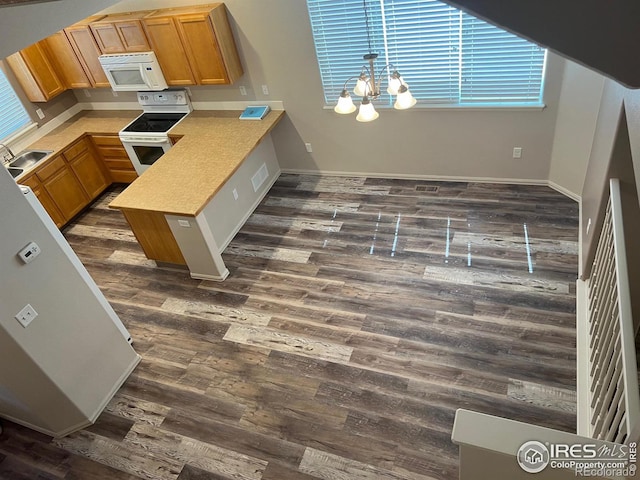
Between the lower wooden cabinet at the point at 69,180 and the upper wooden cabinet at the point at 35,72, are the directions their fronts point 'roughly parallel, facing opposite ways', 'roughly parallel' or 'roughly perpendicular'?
roughly parallel

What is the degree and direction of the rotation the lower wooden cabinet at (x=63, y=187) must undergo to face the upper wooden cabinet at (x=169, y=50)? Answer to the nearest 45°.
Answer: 0° — it already faces it

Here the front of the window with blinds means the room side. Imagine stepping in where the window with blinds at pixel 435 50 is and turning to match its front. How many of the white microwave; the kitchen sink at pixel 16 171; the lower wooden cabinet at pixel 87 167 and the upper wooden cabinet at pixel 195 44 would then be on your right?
4

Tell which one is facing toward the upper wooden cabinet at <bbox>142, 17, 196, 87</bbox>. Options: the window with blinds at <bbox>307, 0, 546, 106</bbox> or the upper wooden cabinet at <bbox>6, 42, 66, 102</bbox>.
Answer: the upper wooden cabinet at <bbox>6, 42, 66, 102</bbox>

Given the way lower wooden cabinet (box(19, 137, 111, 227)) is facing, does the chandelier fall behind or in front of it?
in front

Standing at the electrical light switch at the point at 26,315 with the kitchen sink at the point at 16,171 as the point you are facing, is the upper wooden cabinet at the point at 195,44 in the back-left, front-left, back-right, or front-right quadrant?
front-right

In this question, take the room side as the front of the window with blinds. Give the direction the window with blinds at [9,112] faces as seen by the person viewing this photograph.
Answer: facing the viewer and to the right of the viewer

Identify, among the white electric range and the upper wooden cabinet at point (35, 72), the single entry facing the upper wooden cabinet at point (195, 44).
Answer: the upper wooden cabinet at point (35, 72)

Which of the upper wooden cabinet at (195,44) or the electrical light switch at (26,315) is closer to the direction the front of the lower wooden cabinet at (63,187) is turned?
the upper wooden cabinet

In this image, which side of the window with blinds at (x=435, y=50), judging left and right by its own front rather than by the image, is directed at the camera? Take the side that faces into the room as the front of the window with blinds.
front

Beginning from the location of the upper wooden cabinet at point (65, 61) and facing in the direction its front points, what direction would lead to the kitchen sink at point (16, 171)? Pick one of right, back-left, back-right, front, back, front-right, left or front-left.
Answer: front-right

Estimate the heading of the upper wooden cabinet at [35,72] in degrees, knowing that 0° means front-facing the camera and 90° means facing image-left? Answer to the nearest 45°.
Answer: approximately 315°

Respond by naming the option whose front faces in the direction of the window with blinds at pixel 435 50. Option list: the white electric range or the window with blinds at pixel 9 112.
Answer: the window with blinds at pixel 9 112

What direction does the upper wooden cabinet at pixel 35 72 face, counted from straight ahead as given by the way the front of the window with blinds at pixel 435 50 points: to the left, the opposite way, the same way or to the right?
to the left

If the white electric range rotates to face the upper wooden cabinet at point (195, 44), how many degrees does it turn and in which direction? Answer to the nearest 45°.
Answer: approximately 90° to its left

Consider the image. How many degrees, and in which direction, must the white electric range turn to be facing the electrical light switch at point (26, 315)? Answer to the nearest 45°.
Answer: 0° — it already faces it

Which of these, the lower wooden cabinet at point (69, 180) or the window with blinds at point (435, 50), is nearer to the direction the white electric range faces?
the lower wooden cabinet

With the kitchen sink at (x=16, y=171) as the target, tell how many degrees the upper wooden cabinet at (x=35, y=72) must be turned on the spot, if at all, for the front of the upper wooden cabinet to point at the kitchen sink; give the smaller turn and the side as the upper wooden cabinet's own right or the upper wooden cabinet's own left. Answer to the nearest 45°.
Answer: approximately 90° to the upper wooden cabinet's own right
